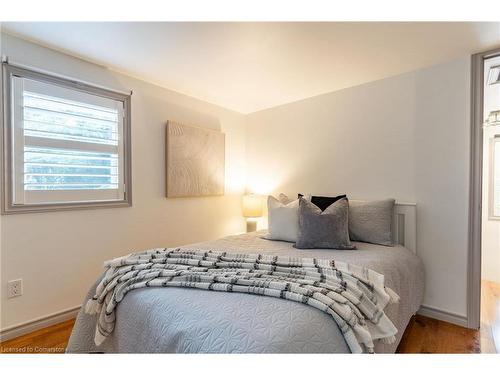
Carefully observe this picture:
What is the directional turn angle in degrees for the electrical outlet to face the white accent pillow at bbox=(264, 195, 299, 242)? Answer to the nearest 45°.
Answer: approximately 90° to its left

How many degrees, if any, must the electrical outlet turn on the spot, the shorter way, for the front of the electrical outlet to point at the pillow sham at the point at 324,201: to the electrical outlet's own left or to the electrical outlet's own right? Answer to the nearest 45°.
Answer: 0° — it already faces it

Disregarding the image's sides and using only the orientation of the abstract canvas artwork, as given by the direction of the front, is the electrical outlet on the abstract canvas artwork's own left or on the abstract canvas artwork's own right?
on the abstract canvas artwork's own right

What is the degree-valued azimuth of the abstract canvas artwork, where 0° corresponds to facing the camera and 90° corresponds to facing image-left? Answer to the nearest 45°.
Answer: approximately 315°

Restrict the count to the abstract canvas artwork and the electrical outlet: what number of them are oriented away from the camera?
0

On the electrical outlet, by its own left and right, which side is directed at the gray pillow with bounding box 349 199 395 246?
front

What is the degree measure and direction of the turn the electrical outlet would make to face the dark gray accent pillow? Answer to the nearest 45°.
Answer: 0° — it already faces it

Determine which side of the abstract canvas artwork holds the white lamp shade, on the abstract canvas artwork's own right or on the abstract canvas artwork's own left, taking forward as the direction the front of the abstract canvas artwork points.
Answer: on the abstract canvas artwork's own left

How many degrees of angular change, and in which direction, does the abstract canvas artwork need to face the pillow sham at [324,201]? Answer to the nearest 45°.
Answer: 0° — it already faces it
